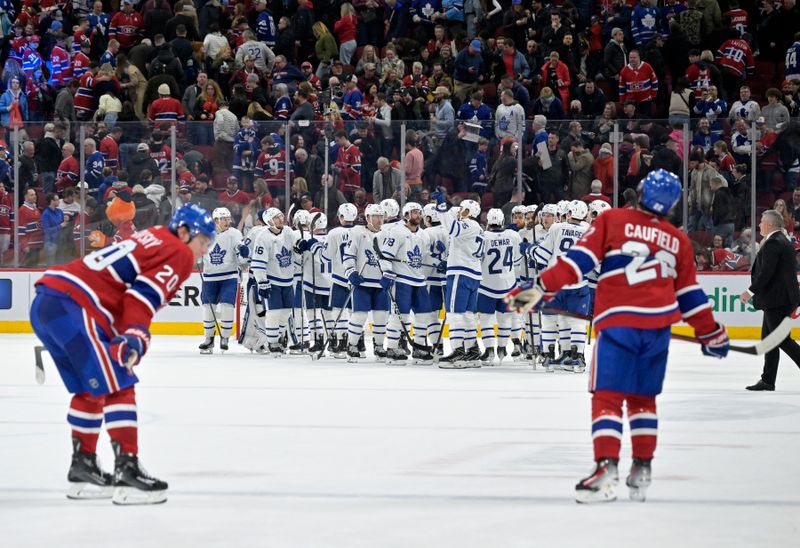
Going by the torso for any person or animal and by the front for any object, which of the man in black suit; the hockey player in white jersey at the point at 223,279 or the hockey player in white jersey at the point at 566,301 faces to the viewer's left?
the man in black suit

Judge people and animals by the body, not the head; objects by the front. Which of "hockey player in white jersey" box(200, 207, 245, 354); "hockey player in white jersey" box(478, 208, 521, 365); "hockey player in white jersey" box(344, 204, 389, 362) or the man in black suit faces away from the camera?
"hockey player in white jersey" box(478, 208, 521, 365)

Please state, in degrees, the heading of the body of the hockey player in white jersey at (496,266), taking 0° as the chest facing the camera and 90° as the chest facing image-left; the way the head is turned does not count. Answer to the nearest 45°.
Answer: approximately 180°

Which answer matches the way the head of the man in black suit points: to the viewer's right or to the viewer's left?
to the viewer's left

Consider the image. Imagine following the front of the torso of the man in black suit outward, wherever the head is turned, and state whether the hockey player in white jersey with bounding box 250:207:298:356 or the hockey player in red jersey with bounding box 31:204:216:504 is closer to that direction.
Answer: the hockey player in white jersey

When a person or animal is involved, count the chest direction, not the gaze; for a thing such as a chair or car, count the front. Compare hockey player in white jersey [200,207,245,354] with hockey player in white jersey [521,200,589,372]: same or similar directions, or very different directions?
very different directions

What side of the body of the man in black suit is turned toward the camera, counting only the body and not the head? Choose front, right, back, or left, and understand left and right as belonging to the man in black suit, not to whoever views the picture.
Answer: left

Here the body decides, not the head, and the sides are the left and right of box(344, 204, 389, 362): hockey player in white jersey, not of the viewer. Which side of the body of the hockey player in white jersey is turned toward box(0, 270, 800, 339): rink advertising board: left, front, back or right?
back
